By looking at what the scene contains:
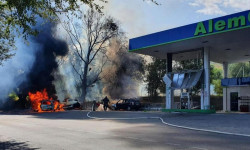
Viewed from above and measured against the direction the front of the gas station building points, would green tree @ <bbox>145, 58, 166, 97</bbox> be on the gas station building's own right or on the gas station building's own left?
on the gas station building's own right

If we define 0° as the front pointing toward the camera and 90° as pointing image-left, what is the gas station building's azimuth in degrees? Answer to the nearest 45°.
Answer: approximately 45°

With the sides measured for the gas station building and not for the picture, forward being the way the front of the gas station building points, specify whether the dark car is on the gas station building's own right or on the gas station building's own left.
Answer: on the gas station building's own right

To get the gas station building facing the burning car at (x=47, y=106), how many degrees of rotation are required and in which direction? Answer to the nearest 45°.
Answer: approximately 45° to its right

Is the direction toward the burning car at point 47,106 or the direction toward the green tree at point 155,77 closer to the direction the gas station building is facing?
the burning car
